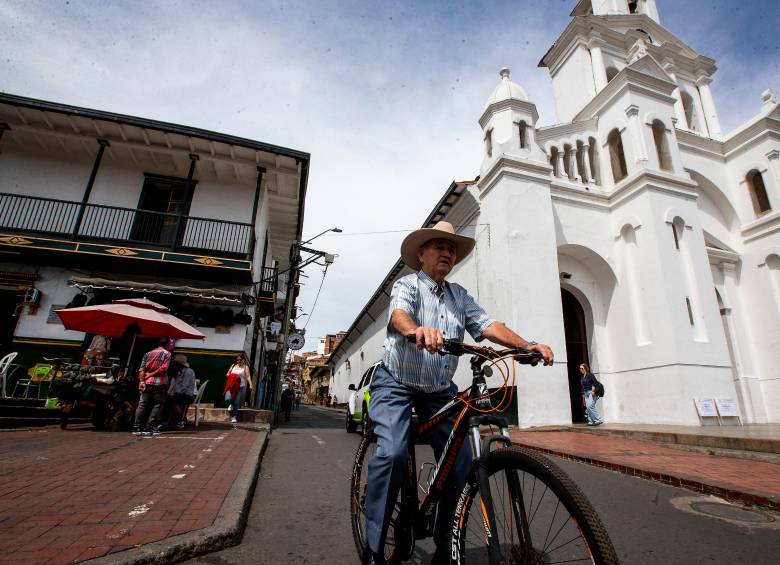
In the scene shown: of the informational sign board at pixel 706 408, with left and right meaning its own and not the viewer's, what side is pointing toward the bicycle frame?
front

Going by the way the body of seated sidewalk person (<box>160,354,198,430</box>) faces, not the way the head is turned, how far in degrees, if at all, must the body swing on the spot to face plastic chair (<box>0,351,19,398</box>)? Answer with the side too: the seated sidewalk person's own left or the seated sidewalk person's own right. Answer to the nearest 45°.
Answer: approximately 45° to the seated sidewalk person's own right

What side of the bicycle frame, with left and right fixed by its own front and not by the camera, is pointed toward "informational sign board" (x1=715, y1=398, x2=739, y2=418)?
left

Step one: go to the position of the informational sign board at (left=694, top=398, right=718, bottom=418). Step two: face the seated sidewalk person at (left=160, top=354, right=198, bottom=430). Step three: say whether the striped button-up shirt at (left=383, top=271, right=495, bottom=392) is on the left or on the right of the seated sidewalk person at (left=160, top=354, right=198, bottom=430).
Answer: left

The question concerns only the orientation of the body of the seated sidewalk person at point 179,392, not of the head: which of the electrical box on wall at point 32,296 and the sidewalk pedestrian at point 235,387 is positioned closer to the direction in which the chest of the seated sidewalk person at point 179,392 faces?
the electrical box on wall

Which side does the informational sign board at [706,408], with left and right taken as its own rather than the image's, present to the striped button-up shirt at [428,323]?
front

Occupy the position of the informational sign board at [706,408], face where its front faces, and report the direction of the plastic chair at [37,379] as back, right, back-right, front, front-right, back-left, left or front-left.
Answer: front-right

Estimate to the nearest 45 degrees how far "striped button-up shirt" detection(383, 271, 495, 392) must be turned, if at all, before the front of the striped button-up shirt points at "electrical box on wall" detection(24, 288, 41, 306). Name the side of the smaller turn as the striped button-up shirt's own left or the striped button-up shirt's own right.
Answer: approximately 180°

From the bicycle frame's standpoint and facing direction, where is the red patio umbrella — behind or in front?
behind

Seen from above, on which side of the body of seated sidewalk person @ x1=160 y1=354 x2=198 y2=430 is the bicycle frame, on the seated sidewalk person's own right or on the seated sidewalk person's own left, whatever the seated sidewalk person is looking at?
on the seated sidewalk person's own left

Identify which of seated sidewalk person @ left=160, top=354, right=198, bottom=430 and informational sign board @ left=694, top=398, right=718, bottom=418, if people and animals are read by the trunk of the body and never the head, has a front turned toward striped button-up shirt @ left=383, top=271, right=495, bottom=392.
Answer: the informational sign board
